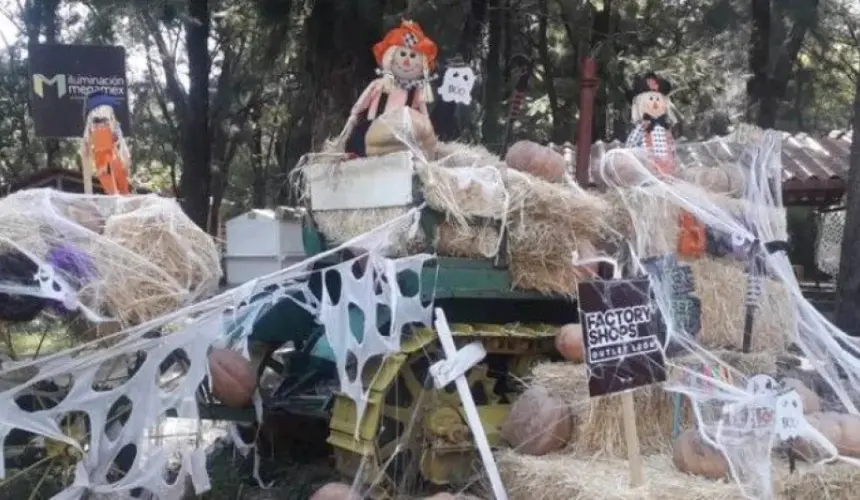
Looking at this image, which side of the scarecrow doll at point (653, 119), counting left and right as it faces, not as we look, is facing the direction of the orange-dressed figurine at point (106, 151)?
right

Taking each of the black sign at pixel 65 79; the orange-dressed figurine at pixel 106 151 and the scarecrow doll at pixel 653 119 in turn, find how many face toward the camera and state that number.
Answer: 3

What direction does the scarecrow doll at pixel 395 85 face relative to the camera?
toward the camera

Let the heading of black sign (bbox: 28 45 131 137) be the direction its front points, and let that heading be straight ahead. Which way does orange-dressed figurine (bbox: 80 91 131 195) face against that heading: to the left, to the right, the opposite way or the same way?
the same way

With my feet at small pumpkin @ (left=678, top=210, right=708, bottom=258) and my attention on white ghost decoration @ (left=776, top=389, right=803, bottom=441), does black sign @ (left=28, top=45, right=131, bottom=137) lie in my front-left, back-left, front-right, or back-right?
back-right

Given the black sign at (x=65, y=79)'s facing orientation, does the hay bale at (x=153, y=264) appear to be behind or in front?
in front

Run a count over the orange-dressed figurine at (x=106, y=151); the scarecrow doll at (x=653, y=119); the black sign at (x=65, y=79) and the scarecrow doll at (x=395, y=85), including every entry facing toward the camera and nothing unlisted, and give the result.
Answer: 4

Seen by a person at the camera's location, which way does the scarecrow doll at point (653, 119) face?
facing the viewer

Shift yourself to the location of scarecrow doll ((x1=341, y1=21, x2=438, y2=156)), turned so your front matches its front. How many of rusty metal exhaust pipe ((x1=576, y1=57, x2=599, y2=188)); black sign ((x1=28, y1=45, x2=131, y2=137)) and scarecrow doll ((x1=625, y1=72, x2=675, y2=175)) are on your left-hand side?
2

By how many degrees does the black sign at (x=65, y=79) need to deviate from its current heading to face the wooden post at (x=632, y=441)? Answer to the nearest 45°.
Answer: approximately 45° to its left

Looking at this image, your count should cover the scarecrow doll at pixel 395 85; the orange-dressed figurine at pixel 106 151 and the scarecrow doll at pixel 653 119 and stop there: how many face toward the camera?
3

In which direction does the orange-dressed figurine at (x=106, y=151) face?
toward the camera

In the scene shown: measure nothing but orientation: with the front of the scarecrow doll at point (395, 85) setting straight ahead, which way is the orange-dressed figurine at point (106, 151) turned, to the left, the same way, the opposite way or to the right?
the same way
